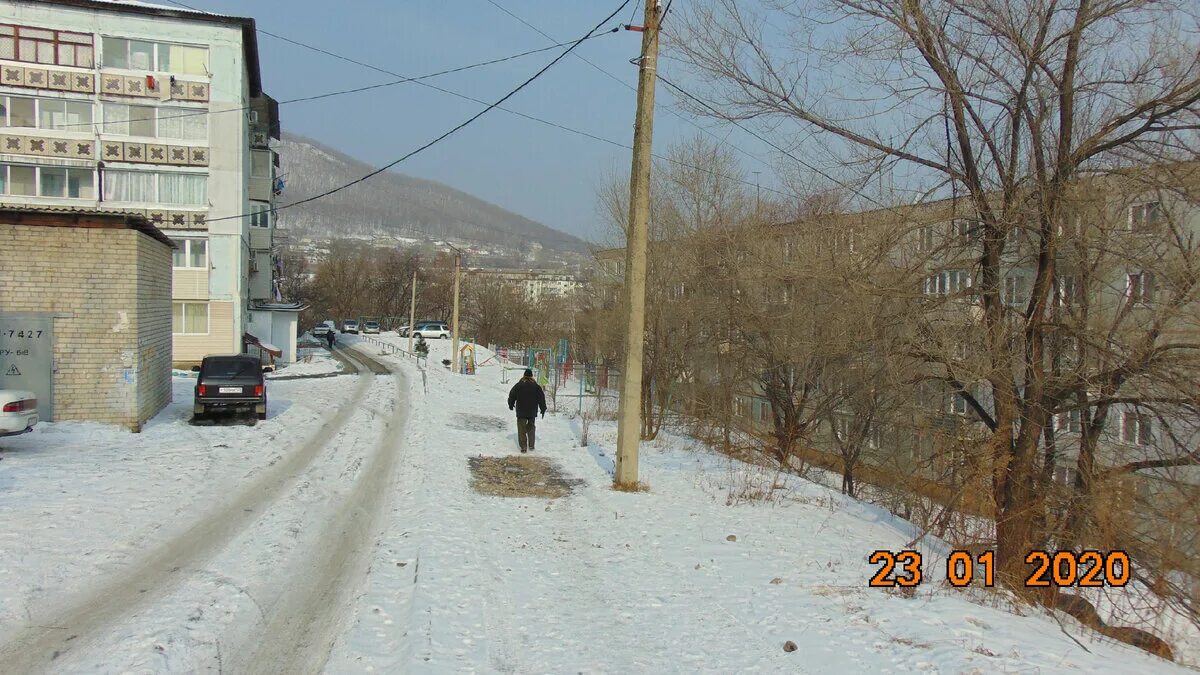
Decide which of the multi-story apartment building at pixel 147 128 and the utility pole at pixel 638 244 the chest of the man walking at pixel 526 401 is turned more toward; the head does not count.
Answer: the multi-story apartment building

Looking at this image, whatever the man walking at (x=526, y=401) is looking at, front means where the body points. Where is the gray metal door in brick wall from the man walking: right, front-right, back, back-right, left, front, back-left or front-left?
left

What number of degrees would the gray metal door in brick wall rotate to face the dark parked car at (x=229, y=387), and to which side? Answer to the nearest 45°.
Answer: approximately 90° to its left

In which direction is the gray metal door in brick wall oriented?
toward the camera

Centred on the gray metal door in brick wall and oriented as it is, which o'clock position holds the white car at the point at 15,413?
The white car is roughly at 12 o'clock from the gray metal door in brick wall.

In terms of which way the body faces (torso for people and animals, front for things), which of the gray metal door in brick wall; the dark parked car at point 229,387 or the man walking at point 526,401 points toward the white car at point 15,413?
the gray metal door in brick wall

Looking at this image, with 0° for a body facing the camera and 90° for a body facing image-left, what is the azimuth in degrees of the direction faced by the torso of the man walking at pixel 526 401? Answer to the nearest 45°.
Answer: approximately 180°

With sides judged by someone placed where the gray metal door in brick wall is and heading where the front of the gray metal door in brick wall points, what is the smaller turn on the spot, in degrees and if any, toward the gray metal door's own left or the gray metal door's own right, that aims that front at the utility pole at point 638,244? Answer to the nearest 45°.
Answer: approximately 45° to the gray metal door's own left
